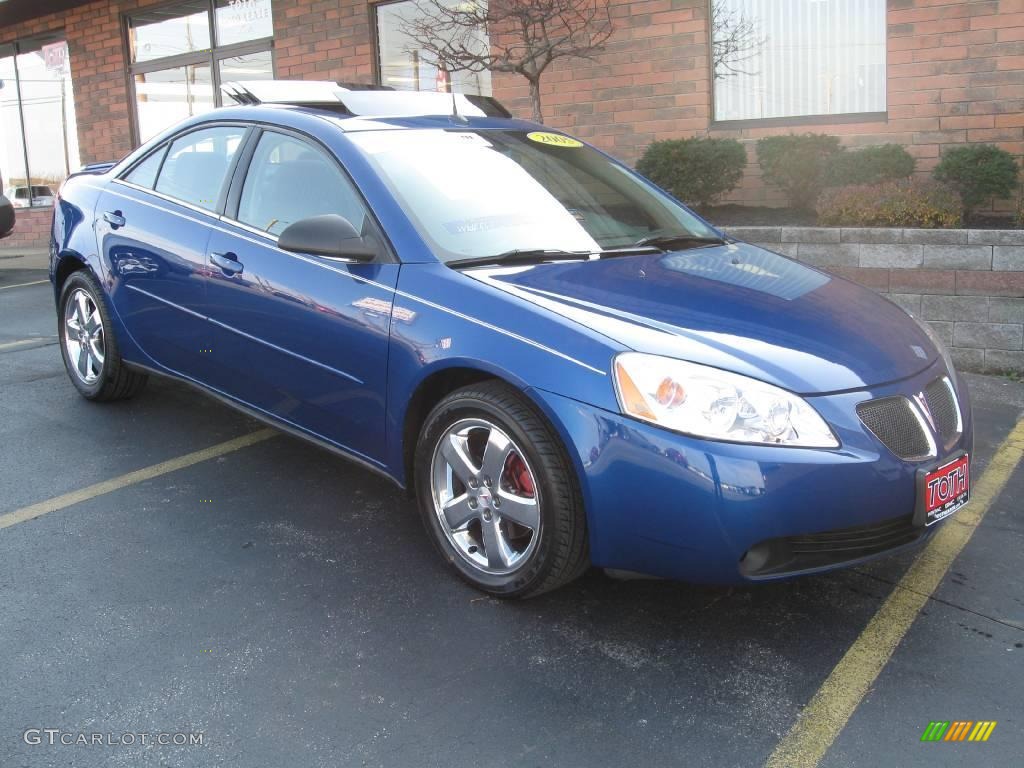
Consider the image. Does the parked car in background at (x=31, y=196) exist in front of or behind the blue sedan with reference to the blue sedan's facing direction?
behind

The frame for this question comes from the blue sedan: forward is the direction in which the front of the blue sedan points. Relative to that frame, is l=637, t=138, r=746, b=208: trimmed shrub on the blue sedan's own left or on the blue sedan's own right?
on the blue sedan's own left

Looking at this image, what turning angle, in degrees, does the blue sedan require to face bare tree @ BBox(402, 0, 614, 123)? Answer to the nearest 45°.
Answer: approximately 135° to its left

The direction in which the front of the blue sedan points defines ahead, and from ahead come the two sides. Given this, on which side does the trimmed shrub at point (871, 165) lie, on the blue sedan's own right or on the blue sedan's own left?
on the blue sedan's own left

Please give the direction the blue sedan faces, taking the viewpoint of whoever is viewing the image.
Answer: facing the viewer and to the right of the viewer

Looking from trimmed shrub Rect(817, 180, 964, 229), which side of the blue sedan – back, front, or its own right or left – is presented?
left
